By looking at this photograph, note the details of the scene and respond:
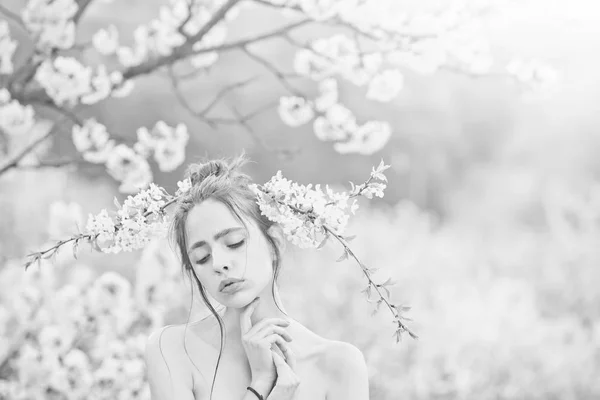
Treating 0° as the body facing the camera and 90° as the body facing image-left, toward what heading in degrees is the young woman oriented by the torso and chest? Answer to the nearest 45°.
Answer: approximately 0°

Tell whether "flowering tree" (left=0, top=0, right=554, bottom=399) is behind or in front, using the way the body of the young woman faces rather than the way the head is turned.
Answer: behind

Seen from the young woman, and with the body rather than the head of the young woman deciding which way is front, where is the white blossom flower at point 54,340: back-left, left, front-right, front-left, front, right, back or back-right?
back-right

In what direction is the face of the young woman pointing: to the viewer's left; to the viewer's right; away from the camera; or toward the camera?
toward the camera
